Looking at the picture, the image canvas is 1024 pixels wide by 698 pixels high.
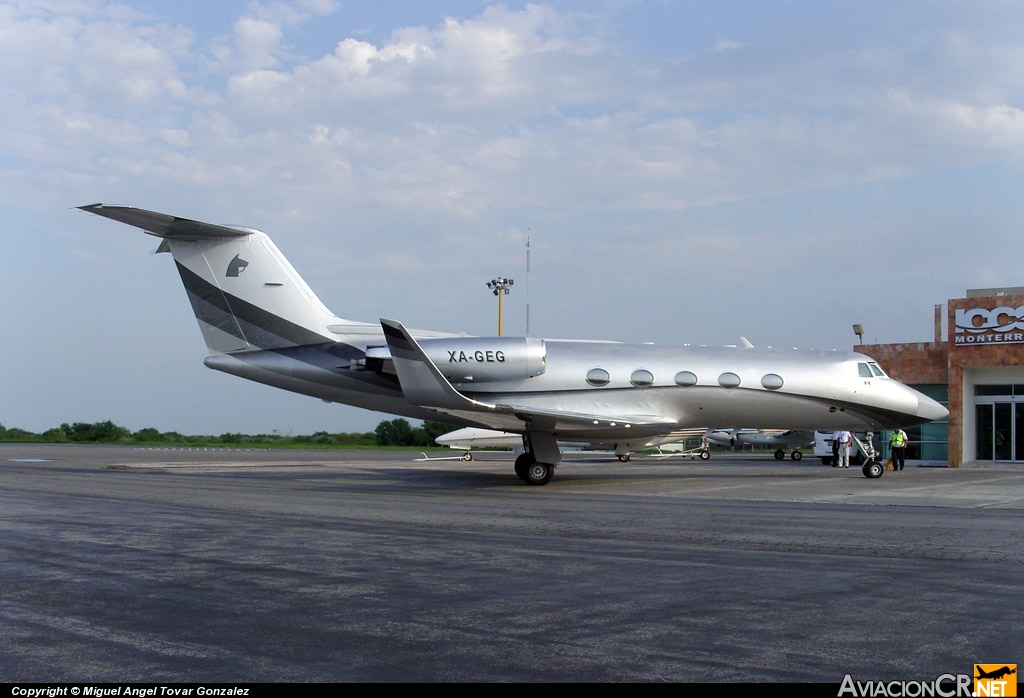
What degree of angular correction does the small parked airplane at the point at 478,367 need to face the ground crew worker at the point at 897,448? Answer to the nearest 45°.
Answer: approximately 45° to its left

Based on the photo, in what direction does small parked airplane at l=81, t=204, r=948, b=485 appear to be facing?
to the viewer's right

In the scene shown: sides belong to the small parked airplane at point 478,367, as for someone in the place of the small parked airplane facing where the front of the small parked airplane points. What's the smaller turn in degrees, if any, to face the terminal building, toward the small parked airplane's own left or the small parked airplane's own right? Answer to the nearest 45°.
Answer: approximately 45° to the small parked airplane's own left

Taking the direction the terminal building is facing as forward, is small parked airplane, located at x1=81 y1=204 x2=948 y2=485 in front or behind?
in front

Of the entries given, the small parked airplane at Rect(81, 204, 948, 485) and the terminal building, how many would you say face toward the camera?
1

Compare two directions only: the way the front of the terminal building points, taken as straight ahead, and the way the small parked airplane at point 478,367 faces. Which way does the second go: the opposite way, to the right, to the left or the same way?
to the left

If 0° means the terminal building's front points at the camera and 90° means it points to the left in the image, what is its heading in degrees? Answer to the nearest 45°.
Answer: approximately 0°
